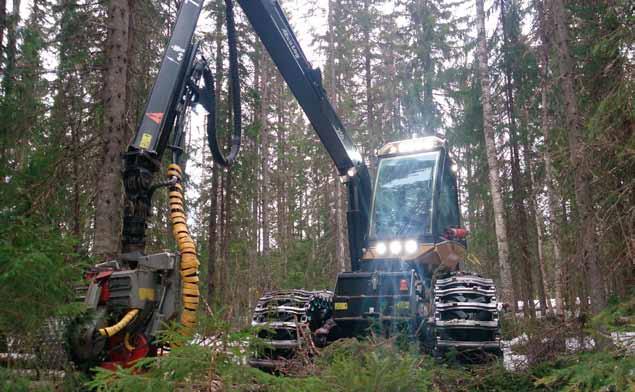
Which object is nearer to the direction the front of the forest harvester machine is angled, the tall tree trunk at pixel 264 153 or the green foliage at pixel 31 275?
the green foliage

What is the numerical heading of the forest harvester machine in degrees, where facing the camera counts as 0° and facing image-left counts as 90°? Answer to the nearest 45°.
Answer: approximately 0°

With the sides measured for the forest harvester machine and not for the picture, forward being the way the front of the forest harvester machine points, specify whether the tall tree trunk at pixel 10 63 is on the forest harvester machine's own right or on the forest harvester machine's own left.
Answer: on the forest harvester machine's own right

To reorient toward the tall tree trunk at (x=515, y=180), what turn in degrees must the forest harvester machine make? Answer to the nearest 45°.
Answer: approximately 135° to its left

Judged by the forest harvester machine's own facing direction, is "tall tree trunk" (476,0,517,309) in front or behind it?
behind

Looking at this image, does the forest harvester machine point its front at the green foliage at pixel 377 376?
yes

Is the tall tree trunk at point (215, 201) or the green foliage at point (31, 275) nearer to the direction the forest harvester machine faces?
the green foliage

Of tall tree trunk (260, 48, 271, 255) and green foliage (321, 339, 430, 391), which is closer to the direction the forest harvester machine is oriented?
the green foliage

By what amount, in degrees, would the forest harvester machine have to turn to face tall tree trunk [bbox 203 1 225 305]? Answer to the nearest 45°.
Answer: approximately 180°

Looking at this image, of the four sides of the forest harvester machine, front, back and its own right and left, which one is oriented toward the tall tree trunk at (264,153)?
back

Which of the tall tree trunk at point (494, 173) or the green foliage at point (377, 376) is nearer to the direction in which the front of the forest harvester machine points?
the green foliage

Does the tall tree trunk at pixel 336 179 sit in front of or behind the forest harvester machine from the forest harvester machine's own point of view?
behind

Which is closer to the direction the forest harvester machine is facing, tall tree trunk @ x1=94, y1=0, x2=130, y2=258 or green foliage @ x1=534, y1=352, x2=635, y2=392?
the green foliage
